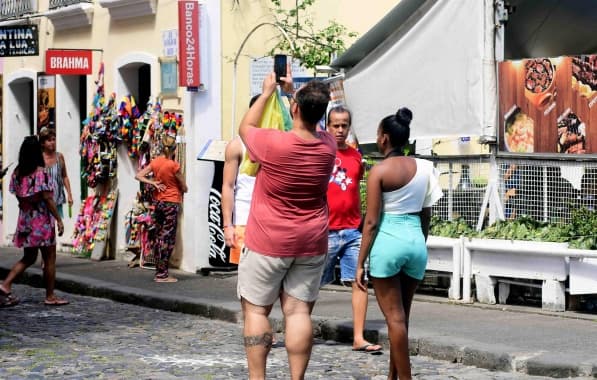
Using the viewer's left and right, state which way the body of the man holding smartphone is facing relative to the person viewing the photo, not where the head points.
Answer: facing away from the viewer and to the left of the viewer

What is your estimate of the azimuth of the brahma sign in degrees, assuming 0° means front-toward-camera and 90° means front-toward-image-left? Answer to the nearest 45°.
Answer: approximately 0°

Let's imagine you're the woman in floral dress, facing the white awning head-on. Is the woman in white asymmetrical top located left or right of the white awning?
right

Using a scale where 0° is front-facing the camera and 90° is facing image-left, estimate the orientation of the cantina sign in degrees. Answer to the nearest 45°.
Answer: approximately 0°

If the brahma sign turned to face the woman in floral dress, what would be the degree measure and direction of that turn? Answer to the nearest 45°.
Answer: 0° — it already faces them

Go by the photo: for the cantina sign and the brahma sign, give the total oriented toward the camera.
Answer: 2

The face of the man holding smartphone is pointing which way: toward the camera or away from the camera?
away from the camera

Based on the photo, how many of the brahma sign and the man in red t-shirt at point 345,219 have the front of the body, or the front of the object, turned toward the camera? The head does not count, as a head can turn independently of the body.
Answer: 2

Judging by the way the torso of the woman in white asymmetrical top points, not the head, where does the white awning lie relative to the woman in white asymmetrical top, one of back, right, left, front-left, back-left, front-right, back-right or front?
front-right
